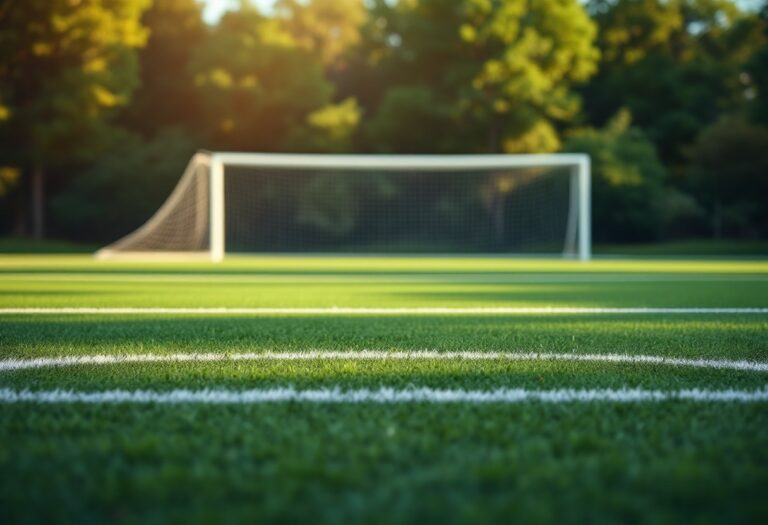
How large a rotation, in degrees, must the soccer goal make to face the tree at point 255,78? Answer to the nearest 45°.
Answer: approximately 135° to its right

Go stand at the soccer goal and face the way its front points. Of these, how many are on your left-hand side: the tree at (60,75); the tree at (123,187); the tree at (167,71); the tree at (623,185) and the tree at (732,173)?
2

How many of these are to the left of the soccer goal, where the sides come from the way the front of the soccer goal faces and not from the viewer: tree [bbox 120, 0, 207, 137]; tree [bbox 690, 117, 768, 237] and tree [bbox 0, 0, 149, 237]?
1

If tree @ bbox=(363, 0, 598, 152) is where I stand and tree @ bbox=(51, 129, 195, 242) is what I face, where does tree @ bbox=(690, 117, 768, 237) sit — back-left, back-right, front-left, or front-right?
back-left

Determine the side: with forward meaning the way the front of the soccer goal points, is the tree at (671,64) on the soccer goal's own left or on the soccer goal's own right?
on the soccer goal's own left

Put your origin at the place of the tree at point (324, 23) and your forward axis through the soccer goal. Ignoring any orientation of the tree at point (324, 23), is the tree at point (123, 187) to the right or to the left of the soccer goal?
right

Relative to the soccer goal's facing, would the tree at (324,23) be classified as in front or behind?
behind

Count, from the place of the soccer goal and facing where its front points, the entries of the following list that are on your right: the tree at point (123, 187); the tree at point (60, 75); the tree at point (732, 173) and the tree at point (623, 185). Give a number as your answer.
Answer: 2

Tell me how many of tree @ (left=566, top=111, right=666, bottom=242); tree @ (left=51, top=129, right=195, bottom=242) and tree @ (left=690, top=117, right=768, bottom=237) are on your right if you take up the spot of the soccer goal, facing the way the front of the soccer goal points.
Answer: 1

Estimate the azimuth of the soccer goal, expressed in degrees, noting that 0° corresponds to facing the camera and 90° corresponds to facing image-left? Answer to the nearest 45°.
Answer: approximately 0°

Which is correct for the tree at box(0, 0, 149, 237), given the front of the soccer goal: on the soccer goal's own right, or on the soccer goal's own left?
on the soccer goal's own right

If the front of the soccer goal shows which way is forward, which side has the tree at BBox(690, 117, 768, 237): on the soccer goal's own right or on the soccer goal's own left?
on the soccer goal's own left
